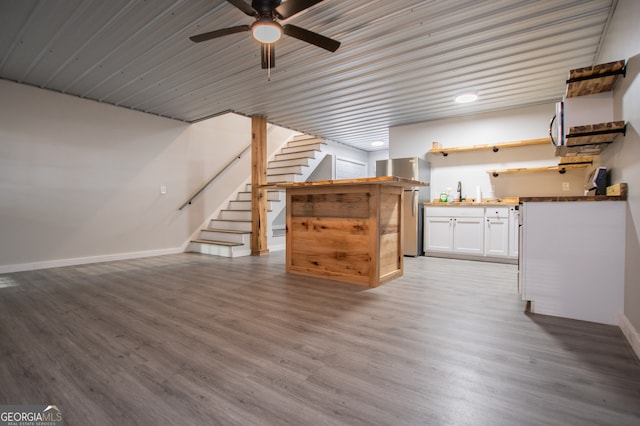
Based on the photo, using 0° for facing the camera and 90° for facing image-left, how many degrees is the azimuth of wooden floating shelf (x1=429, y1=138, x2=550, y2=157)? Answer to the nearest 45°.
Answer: approximately 0°

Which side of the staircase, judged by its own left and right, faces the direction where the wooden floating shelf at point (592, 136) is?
left

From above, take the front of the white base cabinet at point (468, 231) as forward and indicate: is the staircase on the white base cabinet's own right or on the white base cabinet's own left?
on the white base cabinet's own right

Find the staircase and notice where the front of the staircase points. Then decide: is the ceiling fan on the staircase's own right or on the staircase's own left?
on the staircase's own left

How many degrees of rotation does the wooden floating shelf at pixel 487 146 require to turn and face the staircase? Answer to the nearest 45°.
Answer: approximately 90° to its right

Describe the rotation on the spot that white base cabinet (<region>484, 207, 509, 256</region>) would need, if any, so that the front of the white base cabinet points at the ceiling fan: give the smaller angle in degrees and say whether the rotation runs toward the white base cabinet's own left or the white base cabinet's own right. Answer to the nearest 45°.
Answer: approximately 45° to the white base cabinet's own right

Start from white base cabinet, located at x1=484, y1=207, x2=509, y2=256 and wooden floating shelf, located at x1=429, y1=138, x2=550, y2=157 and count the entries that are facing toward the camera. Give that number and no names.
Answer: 2

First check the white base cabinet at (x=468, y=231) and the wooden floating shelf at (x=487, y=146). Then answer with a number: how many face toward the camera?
2

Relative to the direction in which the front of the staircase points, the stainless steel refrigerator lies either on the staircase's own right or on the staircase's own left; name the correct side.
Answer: on the staircase's own left
